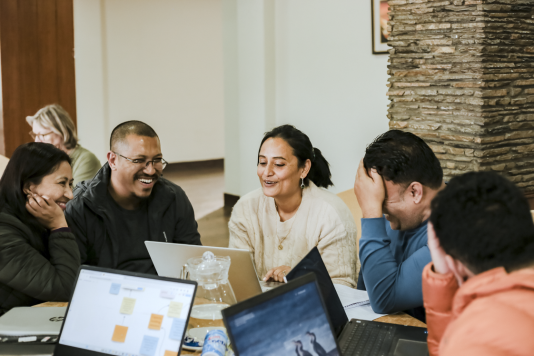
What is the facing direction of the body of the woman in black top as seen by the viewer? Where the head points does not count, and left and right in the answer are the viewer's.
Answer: facing to the right of the viewer

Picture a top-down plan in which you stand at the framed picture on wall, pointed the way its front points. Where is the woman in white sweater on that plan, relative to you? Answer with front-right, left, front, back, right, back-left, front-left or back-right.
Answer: front

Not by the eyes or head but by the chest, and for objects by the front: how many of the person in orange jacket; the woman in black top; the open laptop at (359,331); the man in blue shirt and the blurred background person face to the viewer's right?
2

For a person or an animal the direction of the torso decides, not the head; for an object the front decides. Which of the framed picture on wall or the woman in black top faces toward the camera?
the framed picture on wall

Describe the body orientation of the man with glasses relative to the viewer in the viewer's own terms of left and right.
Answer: facing the viewer and to the right of the viewer

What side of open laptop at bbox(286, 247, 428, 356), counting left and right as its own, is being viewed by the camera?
right

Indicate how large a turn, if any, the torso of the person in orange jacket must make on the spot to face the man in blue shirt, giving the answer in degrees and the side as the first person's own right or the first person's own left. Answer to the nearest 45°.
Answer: approximately 45° to the first person's own right

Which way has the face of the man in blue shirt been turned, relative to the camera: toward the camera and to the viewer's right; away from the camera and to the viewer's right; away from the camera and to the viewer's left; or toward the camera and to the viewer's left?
toward the camera and to the viewer's left

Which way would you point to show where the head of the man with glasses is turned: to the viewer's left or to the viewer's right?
to the viewer's right
